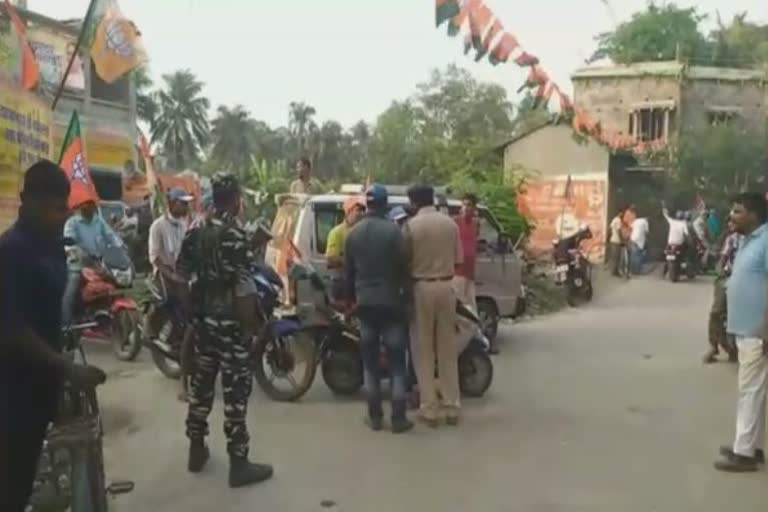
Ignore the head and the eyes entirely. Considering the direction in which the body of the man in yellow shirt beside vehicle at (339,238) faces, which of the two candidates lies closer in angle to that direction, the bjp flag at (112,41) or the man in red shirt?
the man in red shirt

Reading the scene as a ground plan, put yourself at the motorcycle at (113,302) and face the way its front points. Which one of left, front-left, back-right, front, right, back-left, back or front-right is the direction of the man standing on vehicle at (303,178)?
left

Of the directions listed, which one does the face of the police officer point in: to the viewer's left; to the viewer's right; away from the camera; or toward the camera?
away from the camera

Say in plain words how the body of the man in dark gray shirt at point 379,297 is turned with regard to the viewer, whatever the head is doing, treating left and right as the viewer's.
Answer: facing away from the viewer

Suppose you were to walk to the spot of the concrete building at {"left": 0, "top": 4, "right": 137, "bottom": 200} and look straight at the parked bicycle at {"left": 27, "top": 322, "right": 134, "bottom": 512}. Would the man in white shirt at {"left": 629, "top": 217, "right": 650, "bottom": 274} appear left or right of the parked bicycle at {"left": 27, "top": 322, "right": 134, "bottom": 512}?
left
